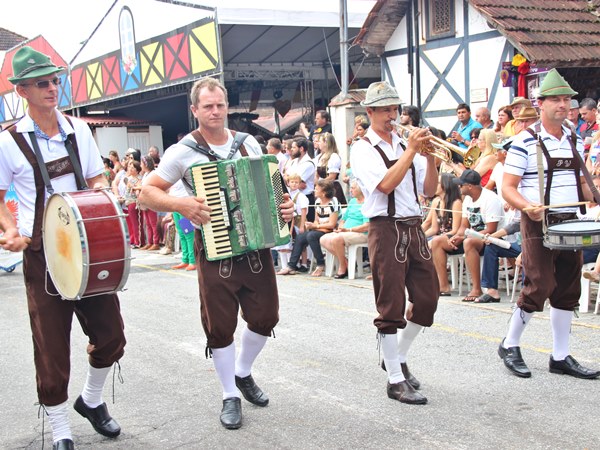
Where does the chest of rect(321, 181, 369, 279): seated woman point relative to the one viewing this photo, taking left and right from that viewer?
facing the viewer and to the left of the viewer

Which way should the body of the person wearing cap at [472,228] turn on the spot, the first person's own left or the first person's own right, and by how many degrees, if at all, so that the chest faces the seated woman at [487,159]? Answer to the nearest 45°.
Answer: approximately 135° to the first person's own right

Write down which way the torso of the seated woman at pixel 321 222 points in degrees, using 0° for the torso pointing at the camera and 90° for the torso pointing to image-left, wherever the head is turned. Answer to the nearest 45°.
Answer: approximately 45°

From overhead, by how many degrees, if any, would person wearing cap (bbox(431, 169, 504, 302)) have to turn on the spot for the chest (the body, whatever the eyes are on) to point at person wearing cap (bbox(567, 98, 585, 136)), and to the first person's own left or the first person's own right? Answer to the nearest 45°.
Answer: approximately 180°

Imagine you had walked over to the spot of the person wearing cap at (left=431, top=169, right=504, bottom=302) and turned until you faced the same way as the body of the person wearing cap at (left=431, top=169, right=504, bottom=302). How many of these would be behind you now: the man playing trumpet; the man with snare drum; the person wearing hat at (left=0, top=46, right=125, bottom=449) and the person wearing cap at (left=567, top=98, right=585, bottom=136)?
1

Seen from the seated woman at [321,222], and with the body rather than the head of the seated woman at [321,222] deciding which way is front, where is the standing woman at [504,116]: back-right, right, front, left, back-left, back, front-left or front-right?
back-left

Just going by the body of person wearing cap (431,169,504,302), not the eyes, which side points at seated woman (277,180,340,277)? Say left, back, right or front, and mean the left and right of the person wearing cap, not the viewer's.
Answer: right

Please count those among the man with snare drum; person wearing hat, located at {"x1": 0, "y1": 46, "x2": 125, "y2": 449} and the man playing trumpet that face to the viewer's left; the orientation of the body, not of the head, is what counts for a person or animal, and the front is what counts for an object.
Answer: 0

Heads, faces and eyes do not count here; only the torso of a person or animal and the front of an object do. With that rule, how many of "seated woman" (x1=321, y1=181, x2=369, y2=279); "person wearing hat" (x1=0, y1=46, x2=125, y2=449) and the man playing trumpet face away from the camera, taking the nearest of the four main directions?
0

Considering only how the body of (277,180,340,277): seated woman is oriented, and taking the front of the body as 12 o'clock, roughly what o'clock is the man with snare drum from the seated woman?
The man with snare drum is roughly at 10 o'clock from the seated woman.

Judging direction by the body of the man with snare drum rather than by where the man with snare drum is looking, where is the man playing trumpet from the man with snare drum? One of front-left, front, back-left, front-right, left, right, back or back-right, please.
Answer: right

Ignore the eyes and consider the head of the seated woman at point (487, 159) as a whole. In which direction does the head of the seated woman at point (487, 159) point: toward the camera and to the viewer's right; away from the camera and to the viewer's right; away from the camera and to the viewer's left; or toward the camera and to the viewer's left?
toward the camera and to the viewer's left
